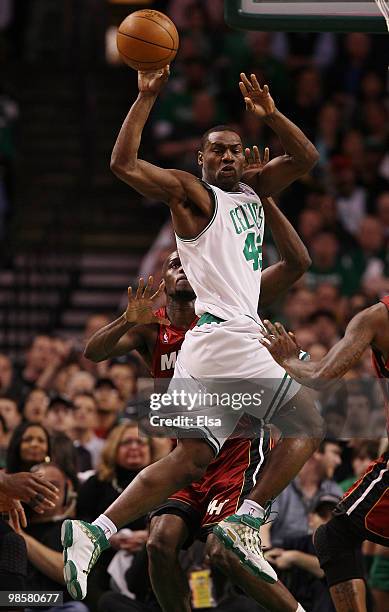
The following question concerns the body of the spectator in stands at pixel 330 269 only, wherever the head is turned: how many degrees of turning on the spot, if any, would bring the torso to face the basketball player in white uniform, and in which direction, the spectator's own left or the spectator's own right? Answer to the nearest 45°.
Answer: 0° — they already face them

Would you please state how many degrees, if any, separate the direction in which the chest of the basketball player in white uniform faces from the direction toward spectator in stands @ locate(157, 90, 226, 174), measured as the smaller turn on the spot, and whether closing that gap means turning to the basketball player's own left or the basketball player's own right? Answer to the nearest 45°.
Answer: approximately 135° to the basketball player's own left

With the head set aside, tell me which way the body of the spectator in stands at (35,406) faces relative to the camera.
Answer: toward the camera

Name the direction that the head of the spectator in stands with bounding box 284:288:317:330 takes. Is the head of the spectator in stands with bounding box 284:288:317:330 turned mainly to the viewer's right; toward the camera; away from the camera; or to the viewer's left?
toward the camera

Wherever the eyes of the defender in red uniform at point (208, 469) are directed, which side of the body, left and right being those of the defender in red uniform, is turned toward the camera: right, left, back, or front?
front

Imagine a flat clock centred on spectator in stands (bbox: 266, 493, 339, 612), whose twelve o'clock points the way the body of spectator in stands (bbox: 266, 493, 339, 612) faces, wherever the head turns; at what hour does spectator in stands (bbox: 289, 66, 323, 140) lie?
spectator in stands (bbox: 289, 66, 323, 140) is roughly at 6 o'clock from spectator in stands (bbox: 266, 493, 339, 612).

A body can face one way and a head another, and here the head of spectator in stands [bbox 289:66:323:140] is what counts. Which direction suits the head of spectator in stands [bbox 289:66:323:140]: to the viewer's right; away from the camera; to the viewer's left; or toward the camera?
toward the camera

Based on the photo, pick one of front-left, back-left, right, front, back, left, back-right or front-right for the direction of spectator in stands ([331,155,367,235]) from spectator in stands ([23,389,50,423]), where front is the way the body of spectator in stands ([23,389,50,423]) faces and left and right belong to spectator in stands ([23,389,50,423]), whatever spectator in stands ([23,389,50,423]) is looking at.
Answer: back-left

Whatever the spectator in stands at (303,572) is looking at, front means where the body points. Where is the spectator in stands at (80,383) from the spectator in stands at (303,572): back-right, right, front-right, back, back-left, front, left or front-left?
back-right

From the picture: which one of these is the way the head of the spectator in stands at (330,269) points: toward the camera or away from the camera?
toward the camera

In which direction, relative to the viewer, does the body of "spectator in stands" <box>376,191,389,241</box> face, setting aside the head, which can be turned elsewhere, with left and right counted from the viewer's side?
facing the viewer

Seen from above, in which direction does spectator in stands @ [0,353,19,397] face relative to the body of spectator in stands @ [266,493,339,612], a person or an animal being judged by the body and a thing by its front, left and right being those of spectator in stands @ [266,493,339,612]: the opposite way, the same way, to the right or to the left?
the same way

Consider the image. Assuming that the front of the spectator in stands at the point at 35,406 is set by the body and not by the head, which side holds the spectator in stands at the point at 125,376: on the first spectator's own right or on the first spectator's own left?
on the first spectator's own left

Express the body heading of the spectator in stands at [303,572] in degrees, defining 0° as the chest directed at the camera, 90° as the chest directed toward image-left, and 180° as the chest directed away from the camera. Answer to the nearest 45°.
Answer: approximately 0°

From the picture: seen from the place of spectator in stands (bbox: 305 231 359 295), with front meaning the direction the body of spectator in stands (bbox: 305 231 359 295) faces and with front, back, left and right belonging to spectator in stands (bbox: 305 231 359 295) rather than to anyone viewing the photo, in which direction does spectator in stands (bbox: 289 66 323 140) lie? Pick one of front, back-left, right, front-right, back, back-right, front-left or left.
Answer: back

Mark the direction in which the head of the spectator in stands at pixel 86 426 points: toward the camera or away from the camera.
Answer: toward the camera

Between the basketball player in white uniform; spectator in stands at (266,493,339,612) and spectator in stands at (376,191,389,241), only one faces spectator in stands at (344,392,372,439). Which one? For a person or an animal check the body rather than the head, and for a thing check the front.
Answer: spectator in stands at (376,191,389,241)

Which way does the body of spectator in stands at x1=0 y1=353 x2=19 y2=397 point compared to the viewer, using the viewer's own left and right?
facing the viewer
